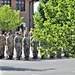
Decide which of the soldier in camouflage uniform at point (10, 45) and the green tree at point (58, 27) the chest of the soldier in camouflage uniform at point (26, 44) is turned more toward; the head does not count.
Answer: the soldier in camouflage uniform

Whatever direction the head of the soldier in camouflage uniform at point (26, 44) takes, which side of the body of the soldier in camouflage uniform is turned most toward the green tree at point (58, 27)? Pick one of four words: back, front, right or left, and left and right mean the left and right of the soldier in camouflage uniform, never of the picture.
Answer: back
